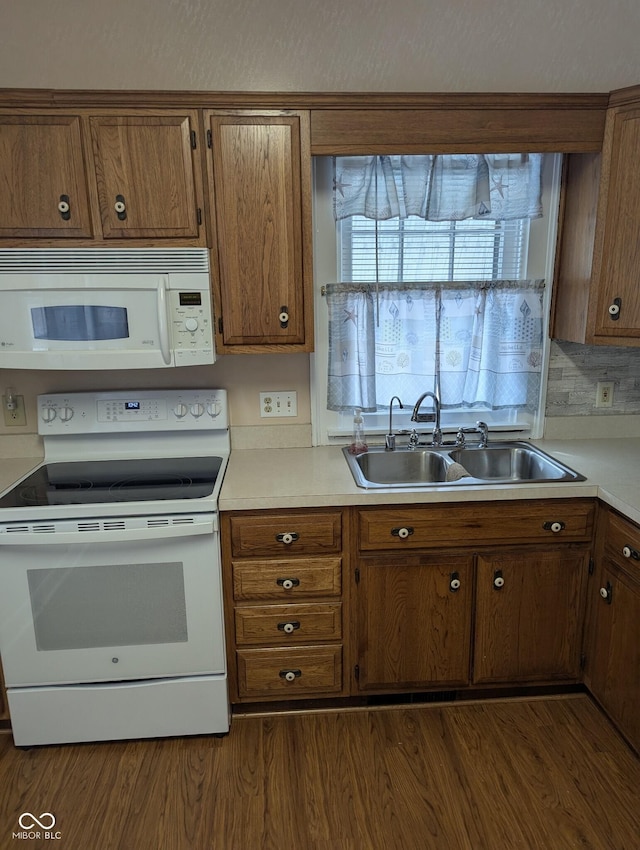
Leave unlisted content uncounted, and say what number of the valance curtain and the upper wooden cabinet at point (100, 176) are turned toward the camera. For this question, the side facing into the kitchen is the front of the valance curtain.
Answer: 2

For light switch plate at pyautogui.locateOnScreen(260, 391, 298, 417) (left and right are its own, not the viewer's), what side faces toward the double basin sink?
left

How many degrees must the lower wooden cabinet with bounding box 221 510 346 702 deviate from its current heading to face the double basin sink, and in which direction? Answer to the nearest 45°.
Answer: approximately 135° to its left

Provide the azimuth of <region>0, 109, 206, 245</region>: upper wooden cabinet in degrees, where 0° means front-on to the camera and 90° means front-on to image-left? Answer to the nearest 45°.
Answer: approximately 0°

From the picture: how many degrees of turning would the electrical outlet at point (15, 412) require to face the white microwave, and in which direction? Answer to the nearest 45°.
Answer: approximately 45° to its left

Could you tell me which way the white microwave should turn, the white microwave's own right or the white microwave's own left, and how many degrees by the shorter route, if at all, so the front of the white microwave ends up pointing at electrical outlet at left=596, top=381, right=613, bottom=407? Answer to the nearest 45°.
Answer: approximately 90° to the white microwave's own left

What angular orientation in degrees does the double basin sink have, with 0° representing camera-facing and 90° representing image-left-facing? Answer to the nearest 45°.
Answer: approximately 0°

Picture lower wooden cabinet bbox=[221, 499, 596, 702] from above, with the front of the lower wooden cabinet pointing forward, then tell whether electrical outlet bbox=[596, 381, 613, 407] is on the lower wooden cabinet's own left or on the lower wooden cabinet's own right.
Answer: on the lower wooden cabinet's own left

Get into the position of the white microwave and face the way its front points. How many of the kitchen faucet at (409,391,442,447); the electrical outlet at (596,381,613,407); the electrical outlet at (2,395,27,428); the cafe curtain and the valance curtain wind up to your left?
4
